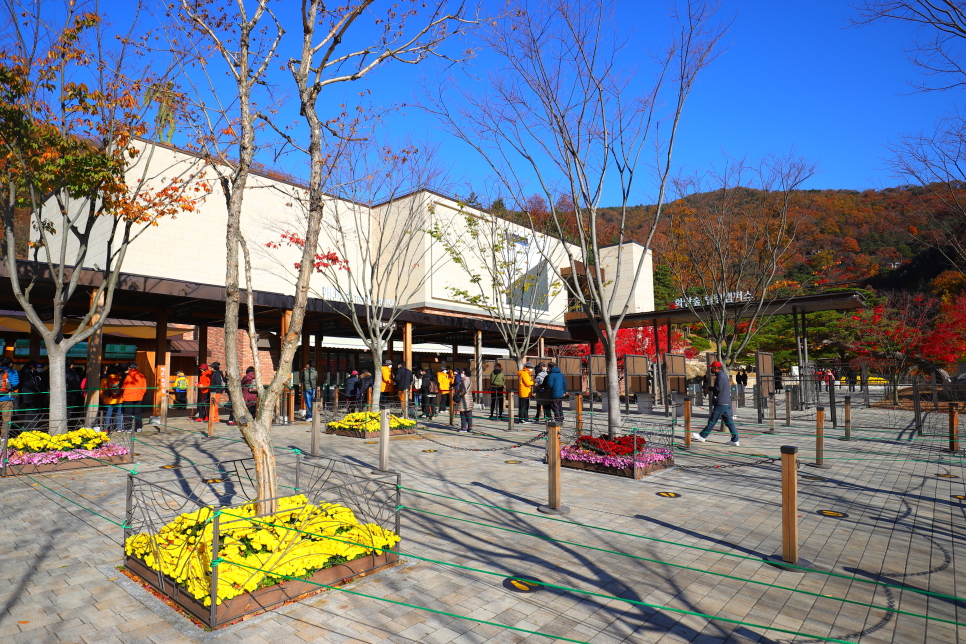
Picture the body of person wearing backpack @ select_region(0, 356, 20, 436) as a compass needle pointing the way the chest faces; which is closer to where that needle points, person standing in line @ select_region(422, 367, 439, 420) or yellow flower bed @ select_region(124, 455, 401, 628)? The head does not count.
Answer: the person standing in line

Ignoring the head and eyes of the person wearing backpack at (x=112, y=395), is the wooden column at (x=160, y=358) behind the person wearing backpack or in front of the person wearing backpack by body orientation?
in front

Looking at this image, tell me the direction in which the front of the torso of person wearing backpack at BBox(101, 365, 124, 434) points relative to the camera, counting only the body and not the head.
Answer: away from the camera

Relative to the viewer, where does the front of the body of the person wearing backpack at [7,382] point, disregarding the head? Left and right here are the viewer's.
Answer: facing away from the viewer

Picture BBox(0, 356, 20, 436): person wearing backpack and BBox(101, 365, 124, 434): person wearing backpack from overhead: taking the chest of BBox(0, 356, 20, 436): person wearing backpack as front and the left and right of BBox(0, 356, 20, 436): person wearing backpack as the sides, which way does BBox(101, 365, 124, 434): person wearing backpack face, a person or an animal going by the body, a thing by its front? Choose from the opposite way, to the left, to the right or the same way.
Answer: the same way

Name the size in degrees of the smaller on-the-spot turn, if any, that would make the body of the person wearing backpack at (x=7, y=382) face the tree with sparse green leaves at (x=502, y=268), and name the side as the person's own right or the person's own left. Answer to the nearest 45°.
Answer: approximately 90° to the person's own right

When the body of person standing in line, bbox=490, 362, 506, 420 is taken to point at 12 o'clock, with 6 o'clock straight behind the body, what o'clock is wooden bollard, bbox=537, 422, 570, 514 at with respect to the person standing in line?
The wooden bollard is roughly at 6 o'clock from the person standing in line.

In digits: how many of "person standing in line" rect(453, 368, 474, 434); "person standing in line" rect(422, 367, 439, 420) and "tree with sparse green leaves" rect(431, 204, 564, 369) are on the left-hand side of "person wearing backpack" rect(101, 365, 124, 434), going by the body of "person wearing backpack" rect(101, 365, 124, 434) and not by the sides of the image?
0

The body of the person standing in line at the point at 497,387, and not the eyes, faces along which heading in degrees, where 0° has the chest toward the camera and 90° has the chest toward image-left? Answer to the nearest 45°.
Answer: approximately 180°

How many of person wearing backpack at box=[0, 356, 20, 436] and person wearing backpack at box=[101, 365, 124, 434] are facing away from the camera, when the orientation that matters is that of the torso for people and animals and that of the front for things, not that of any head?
2

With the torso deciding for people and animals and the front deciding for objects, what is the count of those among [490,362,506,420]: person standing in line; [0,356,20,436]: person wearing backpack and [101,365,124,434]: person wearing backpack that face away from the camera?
3

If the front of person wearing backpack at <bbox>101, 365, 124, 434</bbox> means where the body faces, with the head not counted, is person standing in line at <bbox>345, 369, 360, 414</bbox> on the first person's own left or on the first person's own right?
on the first person's own right

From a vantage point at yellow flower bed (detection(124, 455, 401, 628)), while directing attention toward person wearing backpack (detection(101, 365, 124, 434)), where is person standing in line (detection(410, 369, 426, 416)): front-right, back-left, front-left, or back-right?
front-right

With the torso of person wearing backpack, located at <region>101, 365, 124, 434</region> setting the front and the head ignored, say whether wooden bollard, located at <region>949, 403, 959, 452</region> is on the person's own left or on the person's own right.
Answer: on the person's own right
